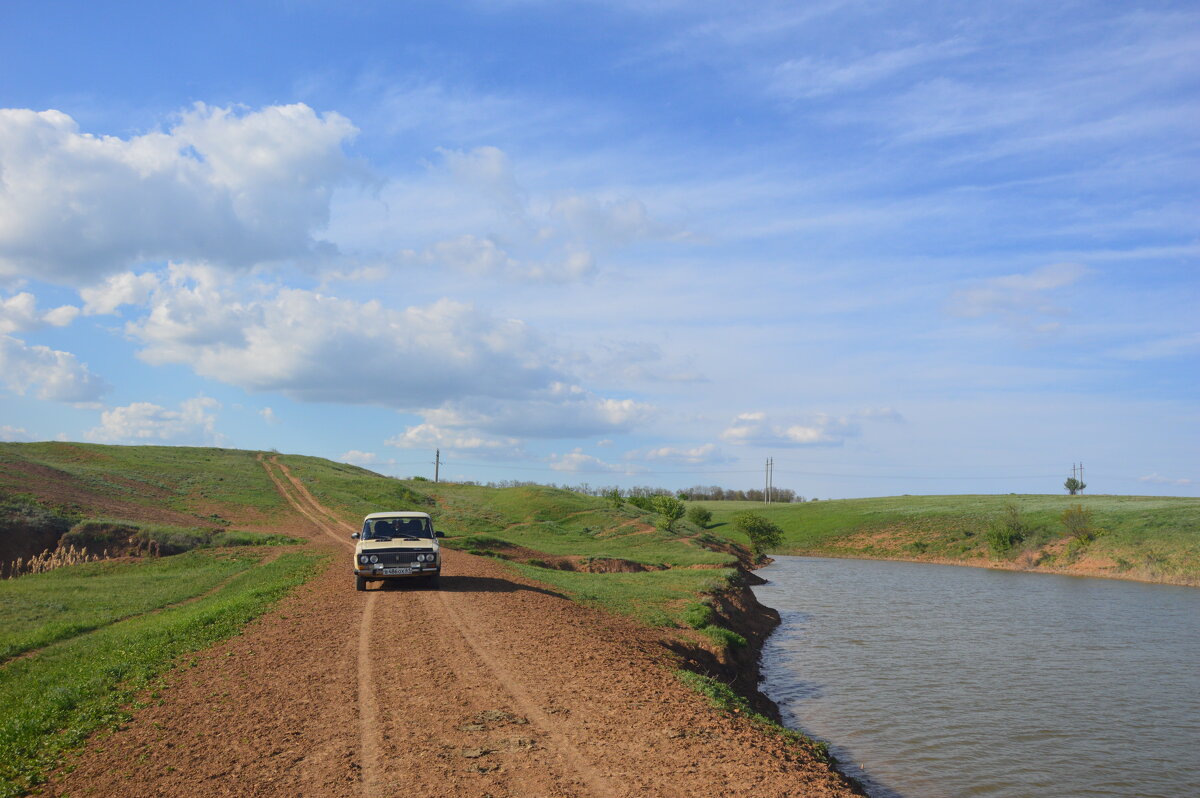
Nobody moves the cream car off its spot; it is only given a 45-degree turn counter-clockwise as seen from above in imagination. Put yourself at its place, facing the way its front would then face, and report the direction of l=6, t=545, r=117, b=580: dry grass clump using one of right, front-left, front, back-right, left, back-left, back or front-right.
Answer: back

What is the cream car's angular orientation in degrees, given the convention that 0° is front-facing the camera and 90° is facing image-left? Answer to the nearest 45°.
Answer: approximately 0°
